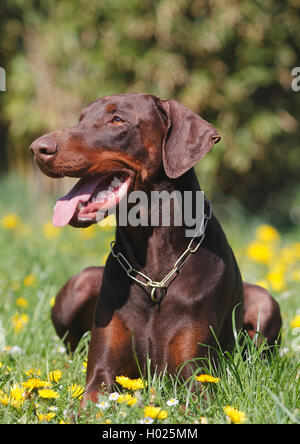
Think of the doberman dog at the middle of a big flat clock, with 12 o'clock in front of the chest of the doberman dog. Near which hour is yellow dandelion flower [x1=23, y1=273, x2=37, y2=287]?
The yellow dandelion flower is roughly at 5 o'clock from the doberman dog.

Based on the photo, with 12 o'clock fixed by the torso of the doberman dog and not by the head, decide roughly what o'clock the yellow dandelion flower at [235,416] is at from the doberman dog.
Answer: The yellow dandelion flower is roughly at 11 o'clock from the doberman dog.

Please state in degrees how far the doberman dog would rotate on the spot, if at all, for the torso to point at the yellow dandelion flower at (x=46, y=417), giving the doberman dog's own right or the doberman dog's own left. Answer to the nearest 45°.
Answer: approximately 45° to the doberman dog's own right

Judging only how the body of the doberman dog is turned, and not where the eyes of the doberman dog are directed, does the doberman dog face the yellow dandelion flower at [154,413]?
yes

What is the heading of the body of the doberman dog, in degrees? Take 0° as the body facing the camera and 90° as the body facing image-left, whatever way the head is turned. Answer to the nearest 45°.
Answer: approximately 0°

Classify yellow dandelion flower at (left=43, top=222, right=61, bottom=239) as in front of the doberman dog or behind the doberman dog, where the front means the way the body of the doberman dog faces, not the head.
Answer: behind

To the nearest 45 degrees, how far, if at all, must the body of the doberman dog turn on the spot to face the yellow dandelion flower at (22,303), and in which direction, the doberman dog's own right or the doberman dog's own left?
approximately 135° to the doberman dog's own right
